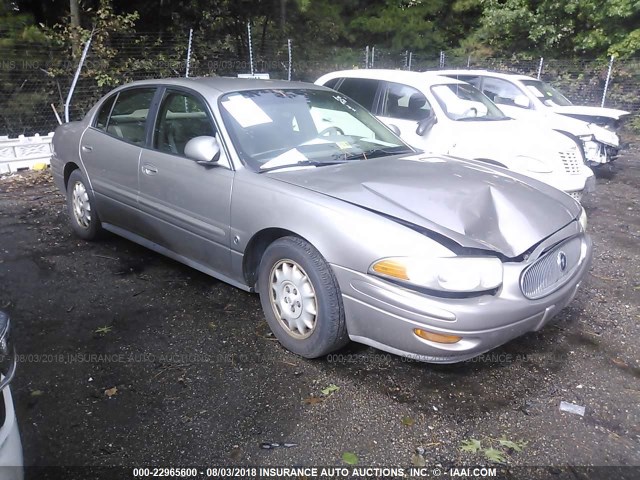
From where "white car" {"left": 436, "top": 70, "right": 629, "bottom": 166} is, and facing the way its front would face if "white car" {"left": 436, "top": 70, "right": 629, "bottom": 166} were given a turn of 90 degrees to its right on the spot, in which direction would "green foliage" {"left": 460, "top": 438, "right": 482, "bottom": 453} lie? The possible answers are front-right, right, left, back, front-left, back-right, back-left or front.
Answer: front-left

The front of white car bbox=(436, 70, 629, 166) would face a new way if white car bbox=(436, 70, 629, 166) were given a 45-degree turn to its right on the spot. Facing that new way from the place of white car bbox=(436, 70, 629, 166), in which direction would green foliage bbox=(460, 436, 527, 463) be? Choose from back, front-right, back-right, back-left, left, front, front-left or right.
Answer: front

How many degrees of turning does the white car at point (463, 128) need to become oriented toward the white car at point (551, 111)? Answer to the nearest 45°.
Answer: approximately 135° to its left

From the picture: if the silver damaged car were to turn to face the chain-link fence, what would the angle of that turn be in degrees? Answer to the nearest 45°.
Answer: approximately 135° to its left

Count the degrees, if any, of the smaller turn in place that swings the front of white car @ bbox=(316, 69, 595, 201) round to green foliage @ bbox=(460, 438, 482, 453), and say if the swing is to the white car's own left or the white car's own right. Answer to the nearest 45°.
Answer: approximately 45° to the white car's own right

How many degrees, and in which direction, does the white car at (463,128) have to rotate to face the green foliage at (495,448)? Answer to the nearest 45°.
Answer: approximately 45° to its right

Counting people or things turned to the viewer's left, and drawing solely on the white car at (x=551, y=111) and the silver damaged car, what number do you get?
0

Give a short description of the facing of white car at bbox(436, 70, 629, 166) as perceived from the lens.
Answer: facing the viewer and to the right of the viewer

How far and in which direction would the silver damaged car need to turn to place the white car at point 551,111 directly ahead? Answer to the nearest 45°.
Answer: approximately 90° to its left

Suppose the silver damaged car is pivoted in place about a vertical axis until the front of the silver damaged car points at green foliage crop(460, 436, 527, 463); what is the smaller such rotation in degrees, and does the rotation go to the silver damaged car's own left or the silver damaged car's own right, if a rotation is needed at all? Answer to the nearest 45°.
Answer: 0° — it already faces it

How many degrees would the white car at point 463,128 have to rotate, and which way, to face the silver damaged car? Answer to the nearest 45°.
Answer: approximately 45° to its right

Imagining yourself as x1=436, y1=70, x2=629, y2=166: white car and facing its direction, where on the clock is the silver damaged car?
The silver damaged car is roughly at 2 o'clock from the white car.

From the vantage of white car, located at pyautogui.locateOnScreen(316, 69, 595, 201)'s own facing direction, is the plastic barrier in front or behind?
behind
